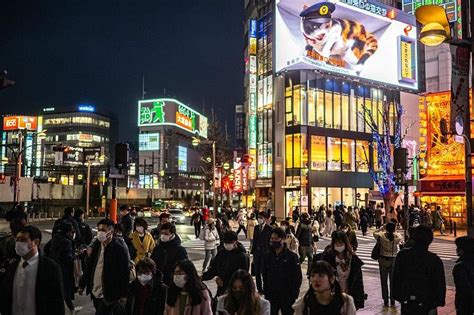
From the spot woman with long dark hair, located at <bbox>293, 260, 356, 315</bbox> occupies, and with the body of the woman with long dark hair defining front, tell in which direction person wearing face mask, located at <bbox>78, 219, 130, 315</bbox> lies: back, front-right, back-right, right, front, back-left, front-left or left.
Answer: right

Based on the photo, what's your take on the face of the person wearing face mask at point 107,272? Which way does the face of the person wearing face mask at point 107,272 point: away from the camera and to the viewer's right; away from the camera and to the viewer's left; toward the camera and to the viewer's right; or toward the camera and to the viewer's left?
toward the camera and to the viewer's left

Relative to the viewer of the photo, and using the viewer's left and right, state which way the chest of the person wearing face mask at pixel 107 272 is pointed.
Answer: facing the viewer and to the left of the viewer

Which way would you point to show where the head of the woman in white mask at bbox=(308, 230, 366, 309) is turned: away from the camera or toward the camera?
toward the camera

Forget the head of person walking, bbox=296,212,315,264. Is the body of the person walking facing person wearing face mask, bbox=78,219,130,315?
no

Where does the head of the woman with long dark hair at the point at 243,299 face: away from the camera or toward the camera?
toward the camera

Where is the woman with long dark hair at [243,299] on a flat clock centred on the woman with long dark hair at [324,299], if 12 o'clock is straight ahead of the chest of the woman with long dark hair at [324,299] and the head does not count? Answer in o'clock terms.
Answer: the woman with long dark hair at [243,299] is roughly at 2 o'clock from the woman with long dark hair at [324,299].

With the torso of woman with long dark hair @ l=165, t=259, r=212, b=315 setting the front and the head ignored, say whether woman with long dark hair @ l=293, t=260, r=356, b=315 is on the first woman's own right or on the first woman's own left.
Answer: on the first woman's own left

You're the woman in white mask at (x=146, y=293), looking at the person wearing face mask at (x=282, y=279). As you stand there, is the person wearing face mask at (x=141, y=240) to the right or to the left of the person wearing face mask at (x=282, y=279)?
left

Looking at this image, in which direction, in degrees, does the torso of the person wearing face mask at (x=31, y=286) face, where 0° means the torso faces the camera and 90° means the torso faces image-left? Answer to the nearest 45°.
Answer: approximately 45°

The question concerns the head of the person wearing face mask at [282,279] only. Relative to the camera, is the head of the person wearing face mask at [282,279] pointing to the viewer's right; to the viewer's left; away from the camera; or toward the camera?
toward the camera

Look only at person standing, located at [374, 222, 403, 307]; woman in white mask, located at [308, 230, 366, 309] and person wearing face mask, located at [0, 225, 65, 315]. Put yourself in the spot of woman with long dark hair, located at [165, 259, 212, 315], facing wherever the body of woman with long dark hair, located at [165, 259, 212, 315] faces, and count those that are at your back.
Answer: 2
